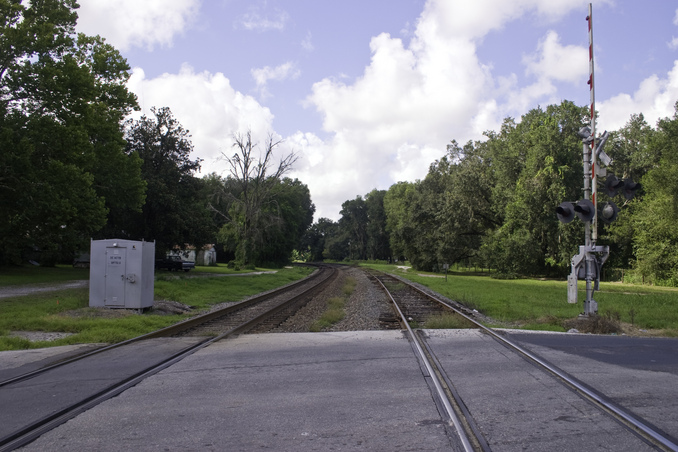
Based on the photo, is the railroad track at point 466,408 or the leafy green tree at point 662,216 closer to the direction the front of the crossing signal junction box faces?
the railroad track

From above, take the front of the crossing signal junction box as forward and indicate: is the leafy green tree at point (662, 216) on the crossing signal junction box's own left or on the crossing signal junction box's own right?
on the crossing signal junction box's own left

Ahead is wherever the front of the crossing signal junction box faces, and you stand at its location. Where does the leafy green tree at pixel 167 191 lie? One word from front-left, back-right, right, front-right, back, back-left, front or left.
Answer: back

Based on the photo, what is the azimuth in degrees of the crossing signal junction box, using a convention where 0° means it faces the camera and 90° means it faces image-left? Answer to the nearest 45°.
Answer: approximately 0°

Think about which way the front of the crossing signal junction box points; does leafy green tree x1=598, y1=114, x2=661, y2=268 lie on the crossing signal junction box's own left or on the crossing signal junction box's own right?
on the crossing signal junction box's own left

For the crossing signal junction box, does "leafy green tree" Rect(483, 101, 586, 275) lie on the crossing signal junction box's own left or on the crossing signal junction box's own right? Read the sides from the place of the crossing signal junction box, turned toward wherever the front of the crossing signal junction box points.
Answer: on the crossing signal junction box's own left

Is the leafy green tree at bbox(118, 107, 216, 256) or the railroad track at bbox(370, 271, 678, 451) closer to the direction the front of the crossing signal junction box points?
the railroad track

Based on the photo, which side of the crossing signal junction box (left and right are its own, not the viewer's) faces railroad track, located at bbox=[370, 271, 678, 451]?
front
